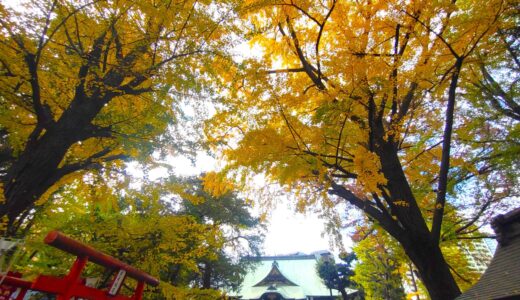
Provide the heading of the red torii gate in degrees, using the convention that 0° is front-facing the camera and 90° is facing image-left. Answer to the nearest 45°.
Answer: approximately 315°

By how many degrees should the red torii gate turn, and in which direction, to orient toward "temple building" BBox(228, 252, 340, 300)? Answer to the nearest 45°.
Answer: approximately 90° to its left

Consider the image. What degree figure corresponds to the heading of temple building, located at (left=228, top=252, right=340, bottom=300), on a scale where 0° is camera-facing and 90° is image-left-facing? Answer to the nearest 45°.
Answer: approximately 0°

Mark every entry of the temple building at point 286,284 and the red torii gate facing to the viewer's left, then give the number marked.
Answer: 0

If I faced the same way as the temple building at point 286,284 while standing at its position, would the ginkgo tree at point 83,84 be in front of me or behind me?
in front

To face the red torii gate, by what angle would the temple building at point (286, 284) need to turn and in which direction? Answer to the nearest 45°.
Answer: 0° — it already faces it
